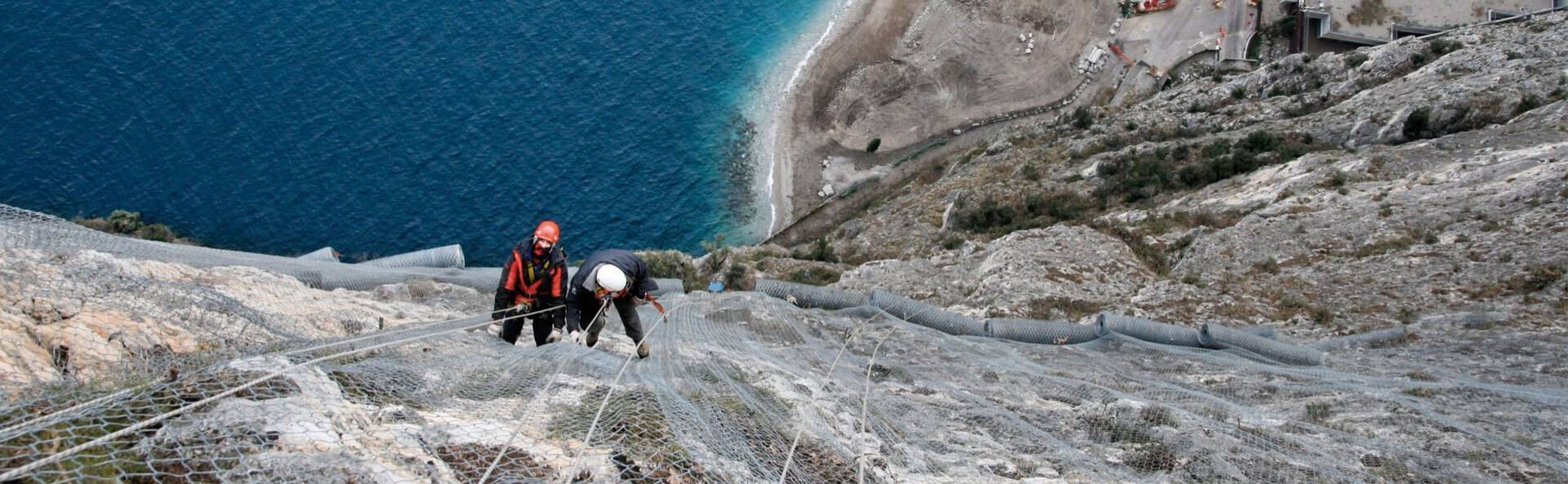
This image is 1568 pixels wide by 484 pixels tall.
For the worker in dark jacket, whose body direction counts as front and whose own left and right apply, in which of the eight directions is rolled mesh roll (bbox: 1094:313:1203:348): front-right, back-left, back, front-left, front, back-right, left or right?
left

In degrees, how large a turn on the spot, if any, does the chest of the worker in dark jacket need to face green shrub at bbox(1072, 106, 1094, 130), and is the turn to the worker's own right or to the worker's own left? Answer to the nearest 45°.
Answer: approximately 135° to the worker's own left

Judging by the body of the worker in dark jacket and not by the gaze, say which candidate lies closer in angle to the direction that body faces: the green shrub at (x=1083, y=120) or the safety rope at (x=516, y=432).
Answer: the safety rope

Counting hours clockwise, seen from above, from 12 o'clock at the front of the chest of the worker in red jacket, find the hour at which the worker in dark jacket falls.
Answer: The worker in dark jacket is roughly at 10 o'clock from the worker in red jacket.

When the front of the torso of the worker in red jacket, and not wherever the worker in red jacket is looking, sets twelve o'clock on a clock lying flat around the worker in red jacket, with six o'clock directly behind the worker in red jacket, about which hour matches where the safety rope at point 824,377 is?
The safety rope is roughly at 10 o'clock from the worker in red jacket.

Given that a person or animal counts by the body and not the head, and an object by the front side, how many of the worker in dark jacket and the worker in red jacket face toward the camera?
2

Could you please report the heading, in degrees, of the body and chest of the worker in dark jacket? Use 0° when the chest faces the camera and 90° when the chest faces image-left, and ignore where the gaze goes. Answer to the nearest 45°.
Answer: approximately 0°

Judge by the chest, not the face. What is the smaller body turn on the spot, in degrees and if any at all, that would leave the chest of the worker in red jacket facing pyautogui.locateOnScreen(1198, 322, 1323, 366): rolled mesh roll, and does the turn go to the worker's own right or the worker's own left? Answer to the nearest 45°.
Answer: approximately 90° to the worker's own left
